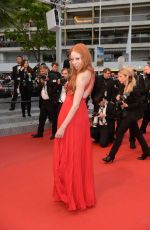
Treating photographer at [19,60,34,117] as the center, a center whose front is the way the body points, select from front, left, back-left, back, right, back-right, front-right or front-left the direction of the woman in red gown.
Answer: front

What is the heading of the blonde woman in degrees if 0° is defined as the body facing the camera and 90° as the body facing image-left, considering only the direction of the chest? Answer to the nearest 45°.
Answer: approximately 90°

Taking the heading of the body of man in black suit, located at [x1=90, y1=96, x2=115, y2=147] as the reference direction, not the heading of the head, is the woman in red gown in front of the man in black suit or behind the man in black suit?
in front

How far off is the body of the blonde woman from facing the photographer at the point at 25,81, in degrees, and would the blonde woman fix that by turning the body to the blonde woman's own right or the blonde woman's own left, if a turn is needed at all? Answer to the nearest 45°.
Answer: approximately 45° to the blonde woman's own right

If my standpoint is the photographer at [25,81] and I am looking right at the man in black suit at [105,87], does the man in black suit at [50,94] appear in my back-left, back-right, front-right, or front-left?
front-right

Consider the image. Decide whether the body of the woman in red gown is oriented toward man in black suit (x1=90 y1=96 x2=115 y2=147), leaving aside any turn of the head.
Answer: no

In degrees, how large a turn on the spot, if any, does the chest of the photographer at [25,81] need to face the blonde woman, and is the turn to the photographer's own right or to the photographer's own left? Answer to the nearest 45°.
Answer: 0° — they already face them

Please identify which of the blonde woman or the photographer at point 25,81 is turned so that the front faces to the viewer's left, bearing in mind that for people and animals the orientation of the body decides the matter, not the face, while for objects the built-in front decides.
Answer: the blonde woman

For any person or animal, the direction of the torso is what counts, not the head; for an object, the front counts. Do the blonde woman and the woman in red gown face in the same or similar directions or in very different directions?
same or similar directions

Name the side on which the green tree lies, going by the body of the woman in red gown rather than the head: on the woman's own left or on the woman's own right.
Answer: on the woman's own right

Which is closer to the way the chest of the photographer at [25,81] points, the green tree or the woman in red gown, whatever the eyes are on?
the woman in red gown

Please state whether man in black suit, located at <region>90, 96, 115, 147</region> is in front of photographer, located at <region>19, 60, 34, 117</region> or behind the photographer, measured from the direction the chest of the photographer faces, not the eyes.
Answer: in front

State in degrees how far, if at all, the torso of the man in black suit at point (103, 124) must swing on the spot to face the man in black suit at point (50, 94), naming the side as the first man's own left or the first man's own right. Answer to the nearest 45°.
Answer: approximately 90° to the first man's own right
